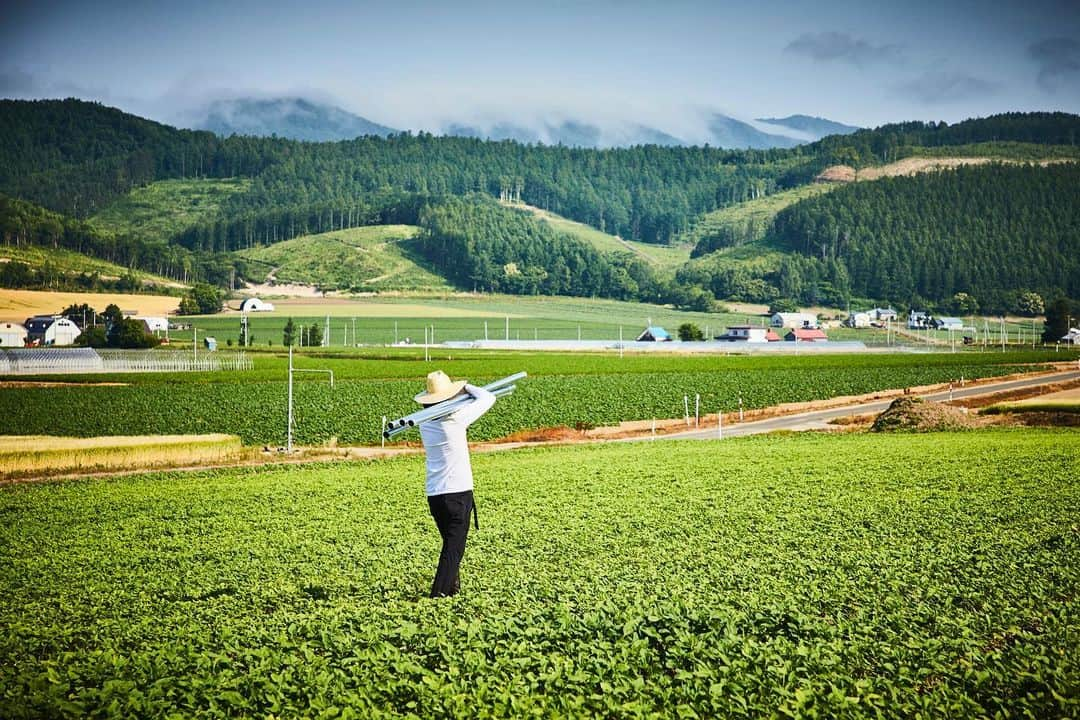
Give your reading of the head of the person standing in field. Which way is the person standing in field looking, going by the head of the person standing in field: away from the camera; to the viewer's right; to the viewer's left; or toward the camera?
away from the camera

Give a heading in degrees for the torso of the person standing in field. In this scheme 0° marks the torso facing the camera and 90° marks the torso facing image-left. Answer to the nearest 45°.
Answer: approximately 225°
